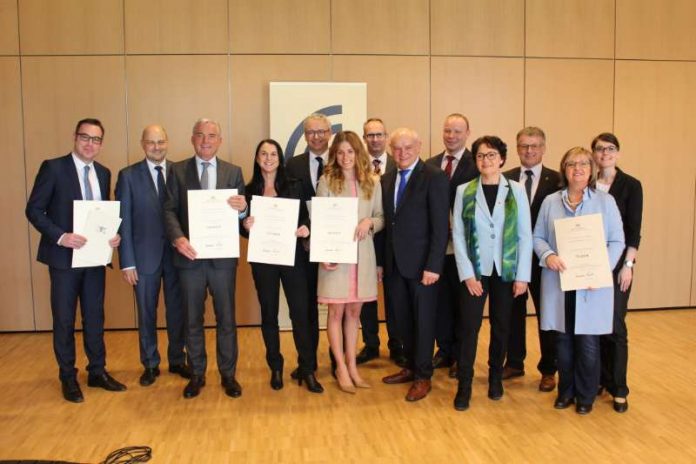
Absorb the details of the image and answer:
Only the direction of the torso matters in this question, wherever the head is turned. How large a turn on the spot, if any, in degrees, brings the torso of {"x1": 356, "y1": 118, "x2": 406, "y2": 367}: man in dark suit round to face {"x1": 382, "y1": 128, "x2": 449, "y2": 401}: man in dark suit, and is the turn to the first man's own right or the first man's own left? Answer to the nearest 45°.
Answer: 0° — they already face them

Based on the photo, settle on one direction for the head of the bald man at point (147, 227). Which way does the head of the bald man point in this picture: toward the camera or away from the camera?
toward the camera

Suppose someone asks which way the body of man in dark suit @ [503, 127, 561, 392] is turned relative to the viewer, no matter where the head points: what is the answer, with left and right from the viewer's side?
facing the viewer

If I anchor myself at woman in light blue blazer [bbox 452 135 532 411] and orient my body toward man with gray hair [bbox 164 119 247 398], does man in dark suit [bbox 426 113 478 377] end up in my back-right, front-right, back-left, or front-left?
front-right

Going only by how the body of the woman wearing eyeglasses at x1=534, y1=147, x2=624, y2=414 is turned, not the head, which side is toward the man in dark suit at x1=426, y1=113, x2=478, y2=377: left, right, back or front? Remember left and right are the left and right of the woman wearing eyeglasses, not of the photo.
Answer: right

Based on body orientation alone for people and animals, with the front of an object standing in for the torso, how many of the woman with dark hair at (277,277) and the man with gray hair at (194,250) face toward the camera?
2

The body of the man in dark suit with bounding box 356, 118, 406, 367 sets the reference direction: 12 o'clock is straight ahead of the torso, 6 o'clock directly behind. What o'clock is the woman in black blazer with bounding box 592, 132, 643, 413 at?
The woman in black blazer is roughly at 10 o'clock from the man in dark suit.

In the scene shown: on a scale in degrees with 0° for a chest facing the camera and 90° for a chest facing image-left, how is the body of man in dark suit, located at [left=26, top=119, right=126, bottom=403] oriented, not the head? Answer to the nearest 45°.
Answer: approximately 315°

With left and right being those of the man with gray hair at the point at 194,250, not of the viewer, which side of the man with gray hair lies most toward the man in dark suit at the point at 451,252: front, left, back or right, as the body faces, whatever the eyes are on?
left

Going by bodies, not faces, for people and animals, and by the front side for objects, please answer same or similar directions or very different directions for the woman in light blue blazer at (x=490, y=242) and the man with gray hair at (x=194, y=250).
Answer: same or similar directions

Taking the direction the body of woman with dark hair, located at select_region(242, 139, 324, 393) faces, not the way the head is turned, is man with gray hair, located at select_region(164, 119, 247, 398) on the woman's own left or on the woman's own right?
on the woman's own right

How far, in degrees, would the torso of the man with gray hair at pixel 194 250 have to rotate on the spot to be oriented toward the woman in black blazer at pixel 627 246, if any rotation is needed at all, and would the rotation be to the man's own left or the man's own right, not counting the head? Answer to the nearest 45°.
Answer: approximately 90° to the man's own left

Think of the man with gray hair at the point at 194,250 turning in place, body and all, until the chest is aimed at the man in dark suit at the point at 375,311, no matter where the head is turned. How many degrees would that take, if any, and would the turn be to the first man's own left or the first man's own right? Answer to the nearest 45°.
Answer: approximately 90° to the first man's own left

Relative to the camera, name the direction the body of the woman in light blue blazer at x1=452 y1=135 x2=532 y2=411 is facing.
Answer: toward the camera

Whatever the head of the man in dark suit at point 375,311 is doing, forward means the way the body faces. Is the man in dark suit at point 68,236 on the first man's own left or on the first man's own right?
on the first man's own right

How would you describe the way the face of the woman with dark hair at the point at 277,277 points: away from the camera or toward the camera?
toward the camera
